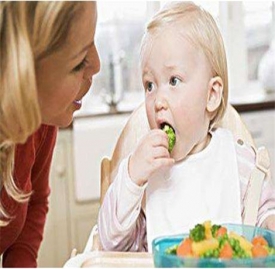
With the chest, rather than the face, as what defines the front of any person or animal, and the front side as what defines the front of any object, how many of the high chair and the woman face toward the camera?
1

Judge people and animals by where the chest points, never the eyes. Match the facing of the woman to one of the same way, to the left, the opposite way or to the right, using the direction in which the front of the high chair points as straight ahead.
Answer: to the left

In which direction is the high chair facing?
toward the camera

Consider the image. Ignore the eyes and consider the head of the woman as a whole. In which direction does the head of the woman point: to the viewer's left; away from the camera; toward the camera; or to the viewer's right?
to the viewer's right

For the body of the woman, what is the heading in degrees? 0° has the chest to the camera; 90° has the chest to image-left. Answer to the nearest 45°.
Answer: approximately 270°

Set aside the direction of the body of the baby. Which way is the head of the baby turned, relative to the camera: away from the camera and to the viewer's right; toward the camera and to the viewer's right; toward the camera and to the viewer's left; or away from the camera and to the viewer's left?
toward the camera and to the viewer's left

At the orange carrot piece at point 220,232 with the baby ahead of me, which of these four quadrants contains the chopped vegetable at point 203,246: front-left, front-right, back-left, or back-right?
back-left
